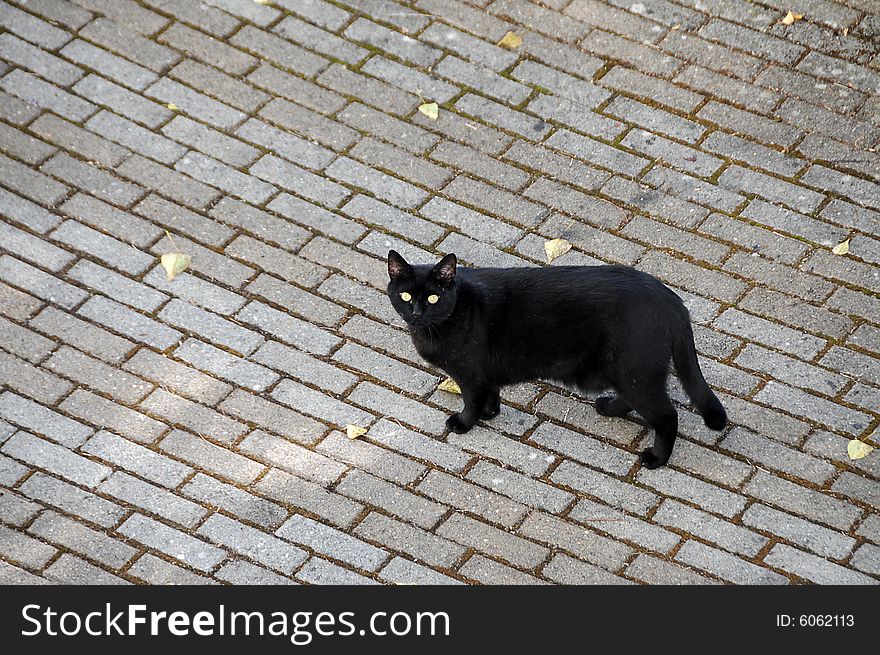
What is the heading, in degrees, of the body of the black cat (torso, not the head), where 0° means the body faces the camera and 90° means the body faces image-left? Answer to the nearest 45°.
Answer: approximately 90°

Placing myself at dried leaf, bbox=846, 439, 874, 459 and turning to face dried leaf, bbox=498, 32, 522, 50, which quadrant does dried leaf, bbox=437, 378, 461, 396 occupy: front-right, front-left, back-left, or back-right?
front-left

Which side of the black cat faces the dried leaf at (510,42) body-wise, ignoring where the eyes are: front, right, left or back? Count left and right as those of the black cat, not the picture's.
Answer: right

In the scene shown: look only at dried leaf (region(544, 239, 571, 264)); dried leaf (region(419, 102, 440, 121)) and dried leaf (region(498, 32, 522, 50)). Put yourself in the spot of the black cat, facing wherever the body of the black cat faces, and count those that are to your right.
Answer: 3

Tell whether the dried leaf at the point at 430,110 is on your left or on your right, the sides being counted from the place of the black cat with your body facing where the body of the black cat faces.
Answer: on your right

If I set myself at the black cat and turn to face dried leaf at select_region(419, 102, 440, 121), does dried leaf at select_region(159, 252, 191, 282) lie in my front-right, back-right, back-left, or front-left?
front-left

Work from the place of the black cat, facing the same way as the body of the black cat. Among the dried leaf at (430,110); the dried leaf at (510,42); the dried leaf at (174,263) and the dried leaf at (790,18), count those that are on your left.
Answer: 0

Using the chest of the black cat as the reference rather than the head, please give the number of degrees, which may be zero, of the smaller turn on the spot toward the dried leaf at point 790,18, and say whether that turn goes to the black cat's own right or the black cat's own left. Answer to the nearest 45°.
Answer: approximately 135° to the black cat's own right

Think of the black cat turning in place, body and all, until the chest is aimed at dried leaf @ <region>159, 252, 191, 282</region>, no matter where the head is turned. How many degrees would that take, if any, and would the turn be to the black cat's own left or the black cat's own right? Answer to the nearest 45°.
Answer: approximately 45° to the black cat's own right

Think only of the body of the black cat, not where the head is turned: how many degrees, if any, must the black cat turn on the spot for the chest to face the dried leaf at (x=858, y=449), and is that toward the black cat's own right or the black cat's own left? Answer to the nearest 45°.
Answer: approximately 180°

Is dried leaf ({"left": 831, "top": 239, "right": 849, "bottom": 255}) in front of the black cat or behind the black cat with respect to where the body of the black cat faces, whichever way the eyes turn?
behind

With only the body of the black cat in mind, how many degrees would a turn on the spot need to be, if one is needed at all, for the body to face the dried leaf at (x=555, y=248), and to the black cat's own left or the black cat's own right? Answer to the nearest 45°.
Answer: approximately 90° to the black cat's own right

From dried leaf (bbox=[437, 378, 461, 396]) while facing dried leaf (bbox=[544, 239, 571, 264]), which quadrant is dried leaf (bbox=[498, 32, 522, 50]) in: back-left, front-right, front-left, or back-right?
front-left
